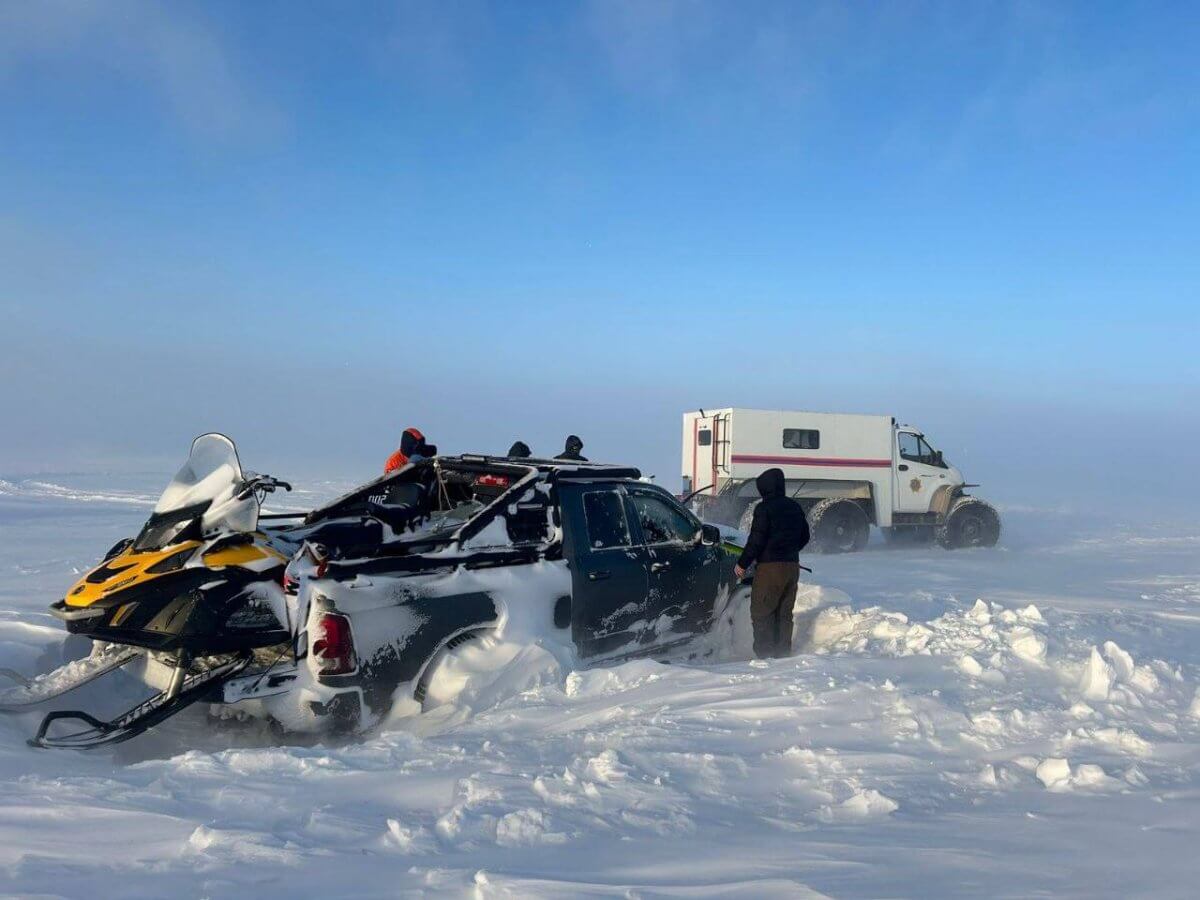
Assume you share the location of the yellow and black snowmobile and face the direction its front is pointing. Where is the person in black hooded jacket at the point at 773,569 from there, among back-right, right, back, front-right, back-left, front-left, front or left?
back-left

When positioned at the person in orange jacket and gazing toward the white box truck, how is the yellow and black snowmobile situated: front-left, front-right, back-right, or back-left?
back-right

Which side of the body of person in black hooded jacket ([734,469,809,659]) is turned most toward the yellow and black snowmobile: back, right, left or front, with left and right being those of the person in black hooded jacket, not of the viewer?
left

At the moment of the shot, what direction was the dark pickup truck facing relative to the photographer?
facing away from the viewer and to the right of the viewer

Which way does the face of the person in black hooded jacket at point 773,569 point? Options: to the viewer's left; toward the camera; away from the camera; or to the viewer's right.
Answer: away from the camera

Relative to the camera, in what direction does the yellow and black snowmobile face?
facing the viewer and to the left of the viewer

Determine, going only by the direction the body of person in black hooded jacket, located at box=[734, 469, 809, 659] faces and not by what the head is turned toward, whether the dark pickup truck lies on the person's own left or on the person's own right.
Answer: on the person's own left

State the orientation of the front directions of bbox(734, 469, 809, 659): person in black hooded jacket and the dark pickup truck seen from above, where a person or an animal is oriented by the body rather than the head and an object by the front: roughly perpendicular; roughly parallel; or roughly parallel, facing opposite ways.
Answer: roughly perpendicular

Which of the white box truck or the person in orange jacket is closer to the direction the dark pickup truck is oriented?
the white box truck

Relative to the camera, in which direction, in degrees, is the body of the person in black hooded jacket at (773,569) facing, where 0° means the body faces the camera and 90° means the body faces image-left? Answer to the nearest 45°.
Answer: approximately 135°

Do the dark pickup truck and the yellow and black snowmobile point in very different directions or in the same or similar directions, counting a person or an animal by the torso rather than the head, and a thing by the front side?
very different directions
